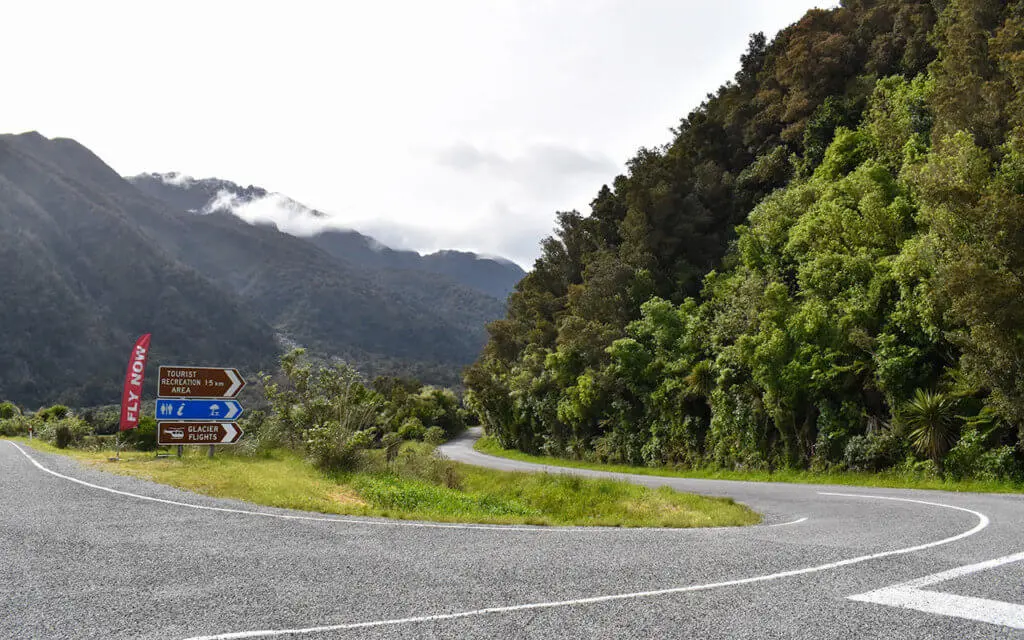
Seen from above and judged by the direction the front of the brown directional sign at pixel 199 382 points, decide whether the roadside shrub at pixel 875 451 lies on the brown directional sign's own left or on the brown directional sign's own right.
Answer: on the brown directional sign's own left

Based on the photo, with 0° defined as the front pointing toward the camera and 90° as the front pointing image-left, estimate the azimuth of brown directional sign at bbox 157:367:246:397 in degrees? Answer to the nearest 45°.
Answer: approximately 0°

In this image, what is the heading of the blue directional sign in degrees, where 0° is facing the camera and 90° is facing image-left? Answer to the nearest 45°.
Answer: approximately 0°

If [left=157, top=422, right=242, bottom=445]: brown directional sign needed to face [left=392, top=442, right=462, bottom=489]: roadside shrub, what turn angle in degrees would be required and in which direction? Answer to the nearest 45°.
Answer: approximately 90° to its left

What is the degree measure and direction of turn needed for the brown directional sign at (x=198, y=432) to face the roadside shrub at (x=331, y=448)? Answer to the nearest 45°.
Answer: approximately 45° to its left

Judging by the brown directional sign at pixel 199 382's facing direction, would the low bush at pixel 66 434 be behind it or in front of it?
behind
